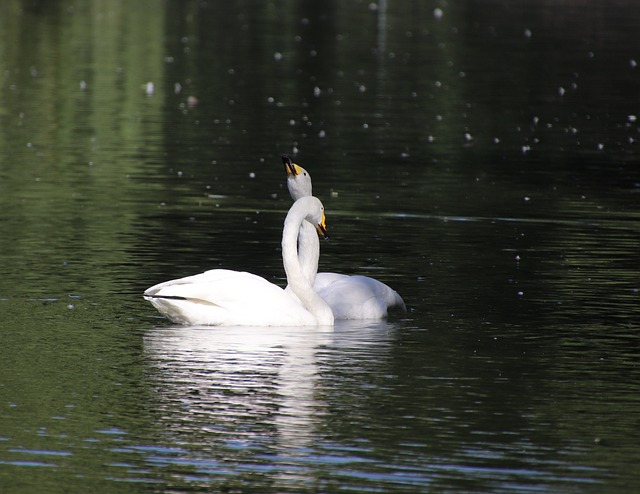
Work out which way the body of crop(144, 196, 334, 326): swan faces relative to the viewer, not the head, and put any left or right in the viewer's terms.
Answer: facing to the right of the viewer
